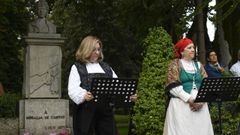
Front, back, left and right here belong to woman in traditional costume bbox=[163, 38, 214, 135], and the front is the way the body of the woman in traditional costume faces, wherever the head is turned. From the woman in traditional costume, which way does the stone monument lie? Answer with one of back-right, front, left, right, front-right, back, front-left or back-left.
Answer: back

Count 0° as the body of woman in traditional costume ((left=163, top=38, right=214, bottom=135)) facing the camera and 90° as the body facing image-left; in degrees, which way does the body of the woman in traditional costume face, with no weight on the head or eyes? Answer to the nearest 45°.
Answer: approximately 315°

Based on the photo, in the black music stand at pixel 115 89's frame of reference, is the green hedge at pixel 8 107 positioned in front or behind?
in front

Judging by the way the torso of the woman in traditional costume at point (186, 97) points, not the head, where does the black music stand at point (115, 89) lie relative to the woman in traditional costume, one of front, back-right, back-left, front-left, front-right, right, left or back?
right

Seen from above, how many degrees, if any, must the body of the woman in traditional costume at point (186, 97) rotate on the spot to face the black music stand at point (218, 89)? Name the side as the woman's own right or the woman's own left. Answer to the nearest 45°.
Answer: approximately 45° to the woman's own left

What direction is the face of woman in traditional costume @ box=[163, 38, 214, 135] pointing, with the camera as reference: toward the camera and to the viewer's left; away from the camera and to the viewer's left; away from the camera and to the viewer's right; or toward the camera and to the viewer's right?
toward the camera and to the viewer's right

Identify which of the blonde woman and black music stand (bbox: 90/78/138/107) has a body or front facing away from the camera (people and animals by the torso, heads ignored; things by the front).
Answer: the black music stand

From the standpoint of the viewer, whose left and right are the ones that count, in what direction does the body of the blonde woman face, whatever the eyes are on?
facing the viewer and to the right of the viewer

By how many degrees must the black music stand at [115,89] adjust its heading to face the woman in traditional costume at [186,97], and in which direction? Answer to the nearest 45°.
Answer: approximately 45° to its right

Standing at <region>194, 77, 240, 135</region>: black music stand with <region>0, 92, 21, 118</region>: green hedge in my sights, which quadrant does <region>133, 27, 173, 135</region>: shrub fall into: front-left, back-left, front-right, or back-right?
front-right

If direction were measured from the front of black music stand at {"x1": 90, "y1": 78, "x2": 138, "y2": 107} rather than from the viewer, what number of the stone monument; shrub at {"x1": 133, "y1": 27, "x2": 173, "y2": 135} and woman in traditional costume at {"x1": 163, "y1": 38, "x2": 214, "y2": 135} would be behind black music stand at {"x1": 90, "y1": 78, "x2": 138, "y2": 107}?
0

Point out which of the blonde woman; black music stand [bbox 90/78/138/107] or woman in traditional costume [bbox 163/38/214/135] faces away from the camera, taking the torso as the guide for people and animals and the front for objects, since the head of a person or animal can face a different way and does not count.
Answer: the black music stand

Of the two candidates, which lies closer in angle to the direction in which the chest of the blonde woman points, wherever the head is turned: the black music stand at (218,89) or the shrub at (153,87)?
the black music stand

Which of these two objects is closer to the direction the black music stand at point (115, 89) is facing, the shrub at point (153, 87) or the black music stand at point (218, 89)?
the shrub

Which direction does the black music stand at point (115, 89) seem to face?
away from the camera

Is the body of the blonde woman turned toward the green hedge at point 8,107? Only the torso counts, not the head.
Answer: no
